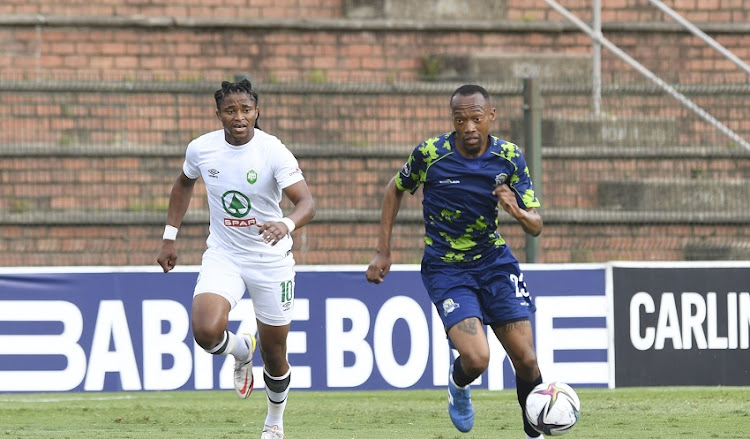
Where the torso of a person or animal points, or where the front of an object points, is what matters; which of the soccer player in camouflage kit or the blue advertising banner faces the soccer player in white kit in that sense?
the blue advertising banner

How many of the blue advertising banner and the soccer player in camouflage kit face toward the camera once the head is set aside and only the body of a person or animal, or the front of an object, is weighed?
2

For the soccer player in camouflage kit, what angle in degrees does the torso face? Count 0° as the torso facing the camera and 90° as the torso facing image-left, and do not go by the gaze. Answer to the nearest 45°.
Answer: approximately 0°

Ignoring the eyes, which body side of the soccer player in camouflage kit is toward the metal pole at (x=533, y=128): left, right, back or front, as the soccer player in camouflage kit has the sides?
back

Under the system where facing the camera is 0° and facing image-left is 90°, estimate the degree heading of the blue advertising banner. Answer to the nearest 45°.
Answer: approximately 0°

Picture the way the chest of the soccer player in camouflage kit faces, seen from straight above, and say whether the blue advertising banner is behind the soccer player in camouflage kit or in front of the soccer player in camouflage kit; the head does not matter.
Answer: behind

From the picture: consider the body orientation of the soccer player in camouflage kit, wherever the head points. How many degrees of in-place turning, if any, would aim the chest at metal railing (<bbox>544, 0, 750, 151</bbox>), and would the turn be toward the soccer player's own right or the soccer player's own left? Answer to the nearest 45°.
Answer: approximately 180°

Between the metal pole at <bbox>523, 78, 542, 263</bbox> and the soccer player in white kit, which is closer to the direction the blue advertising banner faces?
the soccer player in white kit
